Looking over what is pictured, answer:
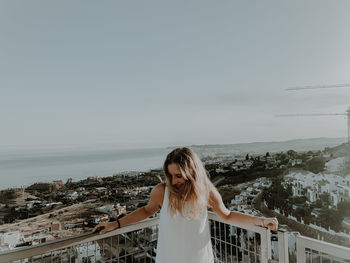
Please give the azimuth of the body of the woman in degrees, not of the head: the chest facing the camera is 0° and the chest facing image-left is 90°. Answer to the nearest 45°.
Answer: approximately 0°
